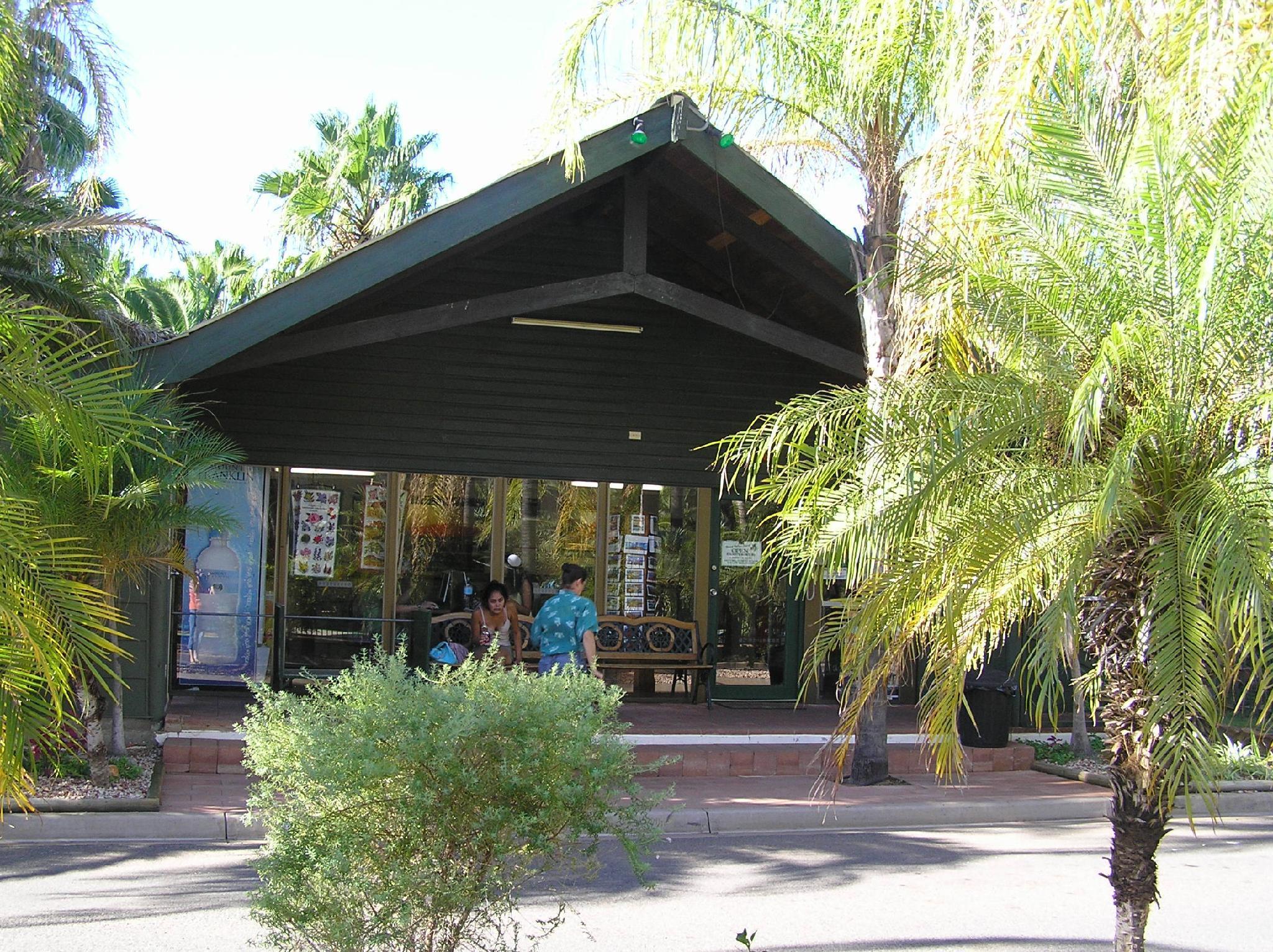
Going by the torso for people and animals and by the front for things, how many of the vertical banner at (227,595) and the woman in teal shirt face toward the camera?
1

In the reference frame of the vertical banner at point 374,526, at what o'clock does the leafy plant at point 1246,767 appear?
The leafy plant is roughly at 10 o'clock from the vertical banner.

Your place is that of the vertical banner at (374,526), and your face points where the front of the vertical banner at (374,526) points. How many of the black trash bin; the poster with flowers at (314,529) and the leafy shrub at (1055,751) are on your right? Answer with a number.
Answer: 1

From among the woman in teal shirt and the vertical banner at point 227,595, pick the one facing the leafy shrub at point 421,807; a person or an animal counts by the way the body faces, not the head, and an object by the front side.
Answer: the vertical banner

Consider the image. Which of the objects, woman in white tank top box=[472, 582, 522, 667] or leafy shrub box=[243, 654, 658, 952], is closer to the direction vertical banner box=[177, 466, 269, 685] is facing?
the leafy shrub

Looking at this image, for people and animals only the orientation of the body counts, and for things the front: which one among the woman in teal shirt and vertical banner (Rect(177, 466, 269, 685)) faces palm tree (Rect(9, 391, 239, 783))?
the vertical banner

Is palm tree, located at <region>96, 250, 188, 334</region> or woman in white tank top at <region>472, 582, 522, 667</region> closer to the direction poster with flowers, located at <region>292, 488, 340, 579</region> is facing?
the woman in white tank top

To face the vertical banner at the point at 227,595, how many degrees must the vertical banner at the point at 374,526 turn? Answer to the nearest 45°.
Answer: approximately 45° to its right

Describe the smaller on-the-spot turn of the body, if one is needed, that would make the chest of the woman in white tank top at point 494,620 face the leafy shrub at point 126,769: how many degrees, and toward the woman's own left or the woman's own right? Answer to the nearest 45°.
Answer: approximately 45° to the woman's own right

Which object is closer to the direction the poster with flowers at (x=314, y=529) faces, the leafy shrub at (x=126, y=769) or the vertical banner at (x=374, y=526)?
the leafy shrub

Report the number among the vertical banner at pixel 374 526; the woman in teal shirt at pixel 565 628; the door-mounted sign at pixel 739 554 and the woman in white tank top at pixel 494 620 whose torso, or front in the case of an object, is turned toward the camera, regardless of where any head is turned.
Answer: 3
